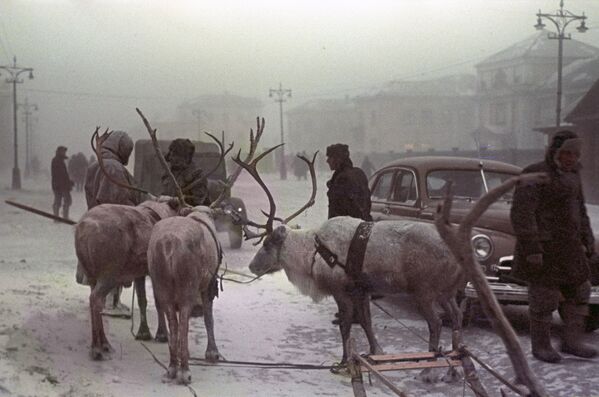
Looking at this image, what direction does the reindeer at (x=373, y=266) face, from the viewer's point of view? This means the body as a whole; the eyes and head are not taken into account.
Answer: to the viewer's left

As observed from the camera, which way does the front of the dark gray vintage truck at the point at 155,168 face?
facing the viewer and to the right of the viewer

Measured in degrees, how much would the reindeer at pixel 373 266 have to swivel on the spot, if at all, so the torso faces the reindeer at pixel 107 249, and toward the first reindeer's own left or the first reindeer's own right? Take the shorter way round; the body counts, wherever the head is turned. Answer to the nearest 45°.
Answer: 0° — it already faces it

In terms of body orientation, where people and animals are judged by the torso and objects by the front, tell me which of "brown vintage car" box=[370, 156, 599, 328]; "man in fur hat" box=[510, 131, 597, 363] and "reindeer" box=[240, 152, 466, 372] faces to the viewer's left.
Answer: the reindeer

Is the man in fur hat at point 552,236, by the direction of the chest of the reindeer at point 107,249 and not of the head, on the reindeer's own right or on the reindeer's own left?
on the reindeer's own right

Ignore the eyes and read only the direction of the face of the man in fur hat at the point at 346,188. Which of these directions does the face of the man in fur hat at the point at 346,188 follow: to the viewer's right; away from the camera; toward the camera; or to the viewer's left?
to the viewer's left

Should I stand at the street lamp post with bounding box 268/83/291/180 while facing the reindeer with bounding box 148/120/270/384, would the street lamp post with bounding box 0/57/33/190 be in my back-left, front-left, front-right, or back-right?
front-right

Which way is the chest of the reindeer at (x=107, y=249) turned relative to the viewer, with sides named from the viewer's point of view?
facing away from the viewer and to the right of the viewer

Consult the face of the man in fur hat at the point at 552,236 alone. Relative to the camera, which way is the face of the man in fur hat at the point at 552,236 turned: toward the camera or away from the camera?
toward the camera

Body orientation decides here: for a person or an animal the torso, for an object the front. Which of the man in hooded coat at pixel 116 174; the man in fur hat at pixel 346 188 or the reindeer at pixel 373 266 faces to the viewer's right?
the man in hooded coat at pixel 116 174

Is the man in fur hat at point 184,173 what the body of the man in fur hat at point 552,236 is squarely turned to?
no
